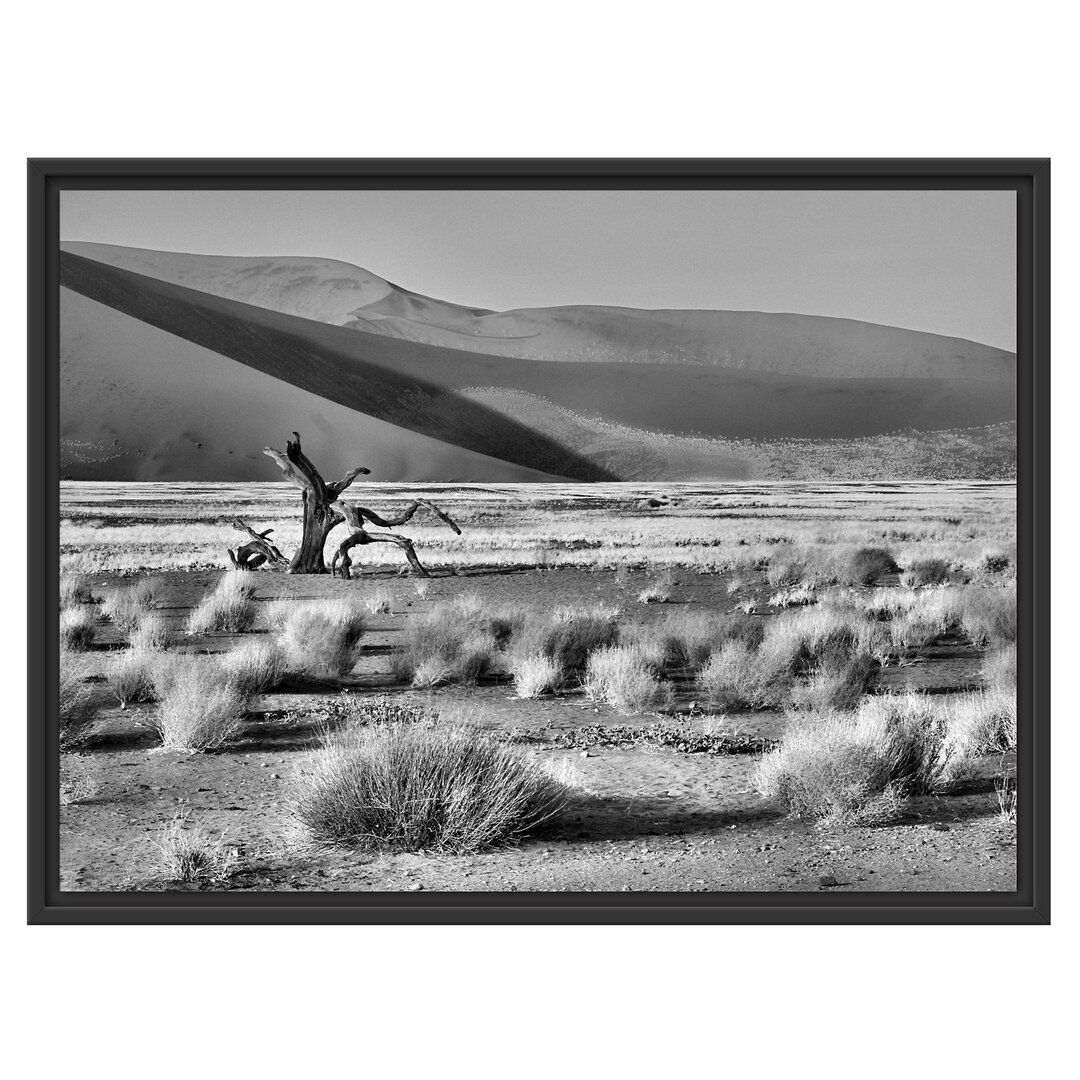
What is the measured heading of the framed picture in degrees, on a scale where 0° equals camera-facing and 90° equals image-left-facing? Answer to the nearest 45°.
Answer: approximately 0°
